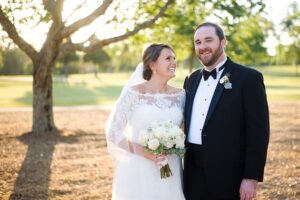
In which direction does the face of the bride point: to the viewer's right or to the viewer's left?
to the viewer's right

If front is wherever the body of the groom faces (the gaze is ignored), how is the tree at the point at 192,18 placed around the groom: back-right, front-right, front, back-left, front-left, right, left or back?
back-right

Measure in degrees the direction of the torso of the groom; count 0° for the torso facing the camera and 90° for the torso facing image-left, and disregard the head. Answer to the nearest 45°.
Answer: approximately 45°

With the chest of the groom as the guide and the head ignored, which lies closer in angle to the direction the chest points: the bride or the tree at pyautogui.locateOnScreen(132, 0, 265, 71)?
the bride

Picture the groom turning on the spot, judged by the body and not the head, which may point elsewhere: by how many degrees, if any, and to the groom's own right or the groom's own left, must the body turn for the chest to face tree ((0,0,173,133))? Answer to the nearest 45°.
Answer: approximately 90° to the groom's own right

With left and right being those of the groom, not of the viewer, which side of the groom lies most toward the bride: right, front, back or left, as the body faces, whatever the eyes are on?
right
